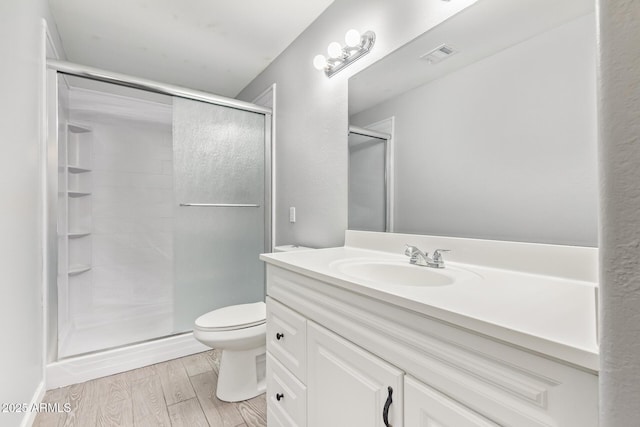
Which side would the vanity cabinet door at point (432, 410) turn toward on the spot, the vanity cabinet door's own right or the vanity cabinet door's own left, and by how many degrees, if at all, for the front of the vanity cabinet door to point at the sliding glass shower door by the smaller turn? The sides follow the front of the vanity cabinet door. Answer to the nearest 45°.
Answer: approximately 90° to the vanity cabinet door's own right

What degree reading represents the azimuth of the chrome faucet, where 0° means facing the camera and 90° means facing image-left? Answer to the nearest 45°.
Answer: approximately 45°

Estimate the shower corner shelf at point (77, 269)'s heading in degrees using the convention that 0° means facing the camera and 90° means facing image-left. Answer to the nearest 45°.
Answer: approximately 315°

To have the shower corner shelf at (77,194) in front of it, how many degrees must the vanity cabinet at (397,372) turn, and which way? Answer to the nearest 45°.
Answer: approximately 45° to its right

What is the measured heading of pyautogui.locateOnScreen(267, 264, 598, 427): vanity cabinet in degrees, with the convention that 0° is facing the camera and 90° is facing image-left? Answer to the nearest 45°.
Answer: approximately 45°

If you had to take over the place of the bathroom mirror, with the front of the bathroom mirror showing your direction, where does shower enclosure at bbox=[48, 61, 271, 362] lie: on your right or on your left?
on your right

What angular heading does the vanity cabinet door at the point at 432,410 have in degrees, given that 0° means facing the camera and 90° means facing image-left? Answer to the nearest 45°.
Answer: approximately 45°

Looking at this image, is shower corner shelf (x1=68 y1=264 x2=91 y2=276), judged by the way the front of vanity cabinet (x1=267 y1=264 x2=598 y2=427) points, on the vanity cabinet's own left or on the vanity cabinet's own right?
on the vanity cabinet's own right
